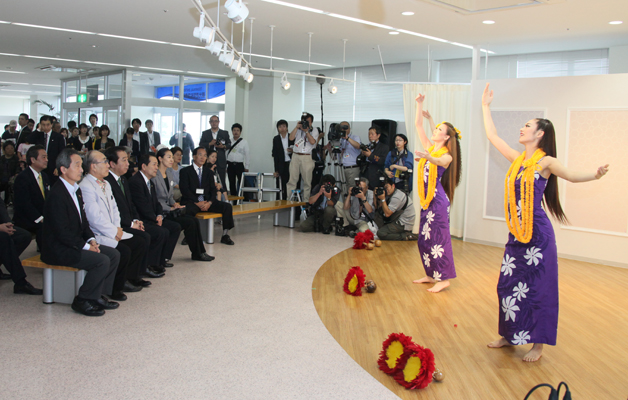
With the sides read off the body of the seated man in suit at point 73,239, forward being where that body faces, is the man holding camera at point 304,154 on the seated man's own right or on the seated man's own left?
on the seated man's own left

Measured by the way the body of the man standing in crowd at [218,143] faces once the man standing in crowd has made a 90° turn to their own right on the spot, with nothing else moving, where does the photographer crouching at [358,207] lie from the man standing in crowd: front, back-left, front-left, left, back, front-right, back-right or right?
back-left

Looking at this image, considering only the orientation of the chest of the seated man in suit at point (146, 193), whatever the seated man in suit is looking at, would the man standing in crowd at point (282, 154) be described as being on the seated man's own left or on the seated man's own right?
on the seated man's own left

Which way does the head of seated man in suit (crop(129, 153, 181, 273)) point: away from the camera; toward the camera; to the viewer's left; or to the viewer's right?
to the viewer's right

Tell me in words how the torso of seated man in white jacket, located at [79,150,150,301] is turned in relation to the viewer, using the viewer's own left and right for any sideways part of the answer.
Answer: facing to the right of the viewer

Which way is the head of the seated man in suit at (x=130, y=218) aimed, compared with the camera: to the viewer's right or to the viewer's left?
to the viewer's right

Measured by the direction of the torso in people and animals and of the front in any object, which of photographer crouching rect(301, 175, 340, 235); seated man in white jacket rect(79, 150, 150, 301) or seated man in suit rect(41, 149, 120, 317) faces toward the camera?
the photographer crouching

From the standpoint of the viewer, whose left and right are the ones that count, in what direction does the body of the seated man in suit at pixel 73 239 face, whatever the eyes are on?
facing to the right of the viewer

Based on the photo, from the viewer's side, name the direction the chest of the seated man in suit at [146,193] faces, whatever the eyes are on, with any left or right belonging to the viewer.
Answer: facing to the right of the viewer

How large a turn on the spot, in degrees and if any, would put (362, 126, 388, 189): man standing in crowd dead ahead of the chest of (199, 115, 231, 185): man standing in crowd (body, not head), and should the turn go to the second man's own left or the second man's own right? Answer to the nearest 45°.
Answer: approximately 45° to the second man's own left

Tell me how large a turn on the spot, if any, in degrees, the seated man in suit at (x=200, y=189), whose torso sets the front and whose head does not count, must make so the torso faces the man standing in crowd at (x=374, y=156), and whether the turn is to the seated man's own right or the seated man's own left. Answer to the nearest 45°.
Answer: approximately 90° to the seated man's own left

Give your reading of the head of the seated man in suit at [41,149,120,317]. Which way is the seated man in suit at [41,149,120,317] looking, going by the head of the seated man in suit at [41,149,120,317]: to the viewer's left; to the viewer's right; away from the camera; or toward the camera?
to the viewer's right
